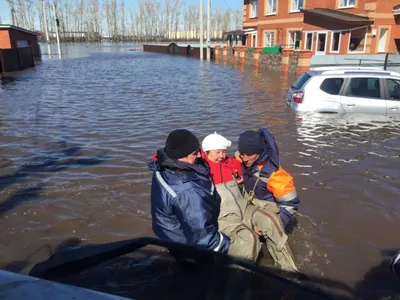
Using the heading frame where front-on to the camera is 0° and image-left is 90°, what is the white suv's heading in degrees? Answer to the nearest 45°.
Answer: approximately 270°

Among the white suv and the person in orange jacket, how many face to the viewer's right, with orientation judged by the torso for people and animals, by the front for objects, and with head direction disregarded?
1

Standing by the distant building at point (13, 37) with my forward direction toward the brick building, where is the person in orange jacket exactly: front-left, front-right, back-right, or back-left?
front-right

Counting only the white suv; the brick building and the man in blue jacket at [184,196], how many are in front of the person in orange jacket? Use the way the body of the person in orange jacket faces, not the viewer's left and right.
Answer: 1

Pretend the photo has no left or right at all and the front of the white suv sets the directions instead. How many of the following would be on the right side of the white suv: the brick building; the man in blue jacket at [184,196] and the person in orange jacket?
2

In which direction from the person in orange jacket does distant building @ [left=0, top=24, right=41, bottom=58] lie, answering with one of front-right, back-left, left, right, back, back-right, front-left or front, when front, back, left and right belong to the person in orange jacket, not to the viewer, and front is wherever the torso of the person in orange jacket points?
right

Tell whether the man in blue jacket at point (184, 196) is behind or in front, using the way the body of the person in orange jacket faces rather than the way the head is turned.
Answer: in front
